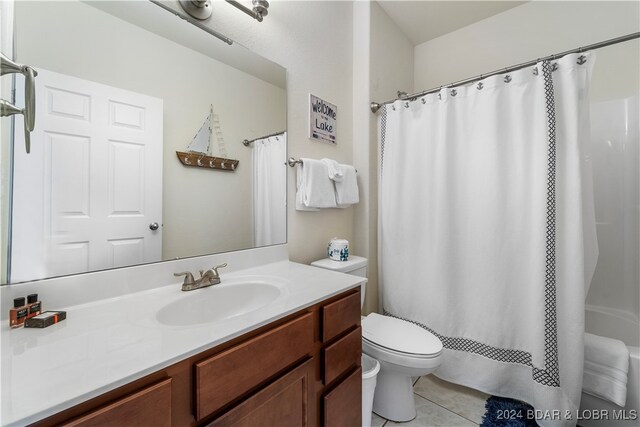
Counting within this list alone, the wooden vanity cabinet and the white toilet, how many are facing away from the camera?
0

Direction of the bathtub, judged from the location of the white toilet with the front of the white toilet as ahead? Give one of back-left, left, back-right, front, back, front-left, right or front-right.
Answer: front-left

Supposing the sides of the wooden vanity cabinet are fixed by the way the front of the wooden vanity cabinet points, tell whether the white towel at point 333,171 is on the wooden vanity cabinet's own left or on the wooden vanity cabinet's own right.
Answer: on the wooden vanity cabinet's own left

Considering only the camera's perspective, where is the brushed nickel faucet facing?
facing the viewer and to the right of the viewer

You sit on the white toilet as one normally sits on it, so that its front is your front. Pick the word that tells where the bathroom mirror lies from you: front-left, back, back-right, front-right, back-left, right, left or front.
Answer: right

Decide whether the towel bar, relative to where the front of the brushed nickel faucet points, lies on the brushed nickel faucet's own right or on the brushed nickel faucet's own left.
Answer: on the brushed nickel faucet's own left
